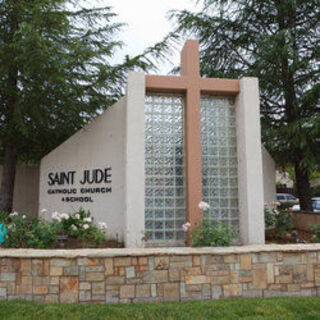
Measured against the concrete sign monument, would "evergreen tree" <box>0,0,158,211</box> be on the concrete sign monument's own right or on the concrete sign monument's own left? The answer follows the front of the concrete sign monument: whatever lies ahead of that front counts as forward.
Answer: on the concrete sign monument's own right

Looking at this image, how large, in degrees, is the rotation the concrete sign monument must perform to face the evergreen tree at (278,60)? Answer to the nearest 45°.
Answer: approximately 135° to its left

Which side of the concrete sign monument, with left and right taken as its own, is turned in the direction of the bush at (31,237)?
right

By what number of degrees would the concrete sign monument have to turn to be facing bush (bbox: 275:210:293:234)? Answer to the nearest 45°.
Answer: approximately 135° to its left

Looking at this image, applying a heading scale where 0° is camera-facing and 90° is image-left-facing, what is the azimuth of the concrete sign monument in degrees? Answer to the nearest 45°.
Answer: approximately 0°

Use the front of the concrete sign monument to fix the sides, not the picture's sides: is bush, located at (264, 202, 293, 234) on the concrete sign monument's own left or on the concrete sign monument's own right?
on the concrete sign monument's own left
